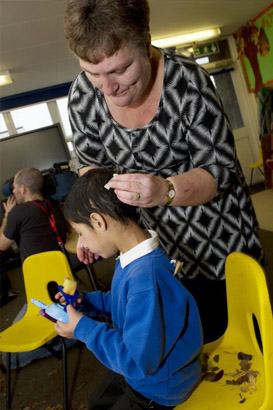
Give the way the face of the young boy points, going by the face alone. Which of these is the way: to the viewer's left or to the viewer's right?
to the viewer's left

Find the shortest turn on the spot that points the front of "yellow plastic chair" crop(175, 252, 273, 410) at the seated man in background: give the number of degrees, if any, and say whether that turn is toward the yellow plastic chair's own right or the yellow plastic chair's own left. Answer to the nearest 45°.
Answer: approximately 90° to the yellow plastic chair's own right

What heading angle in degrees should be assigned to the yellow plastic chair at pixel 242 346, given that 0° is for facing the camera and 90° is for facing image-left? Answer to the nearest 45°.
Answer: approximately 45°

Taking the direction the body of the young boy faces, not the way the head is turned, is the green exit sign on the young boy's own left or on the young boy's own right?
on the young boy's own right

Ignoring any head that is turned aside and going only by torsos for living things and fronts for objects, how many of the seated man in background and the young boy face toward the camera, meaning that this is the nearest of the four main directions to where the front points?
0

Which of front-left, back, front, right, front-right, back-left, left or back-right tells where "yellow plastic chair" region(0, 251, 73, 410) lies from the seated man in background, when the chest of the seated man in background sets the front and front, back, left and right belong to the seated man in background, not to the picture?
back-left

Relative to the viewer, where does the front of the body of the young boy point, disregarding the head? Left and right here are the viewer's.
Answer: facing to the left of the viewer

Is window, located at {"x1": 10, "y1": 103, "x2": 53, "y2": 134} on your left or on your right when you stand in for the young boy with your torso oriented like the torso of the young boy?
on your right

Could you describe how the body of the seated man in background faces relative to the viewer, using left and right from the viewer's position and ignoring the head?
facing away from the viewer and to the left of the viewer

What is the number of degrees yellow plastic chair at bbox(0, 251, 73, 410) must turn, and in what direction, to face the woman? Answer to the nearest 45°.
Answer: approximately 45° to its left
